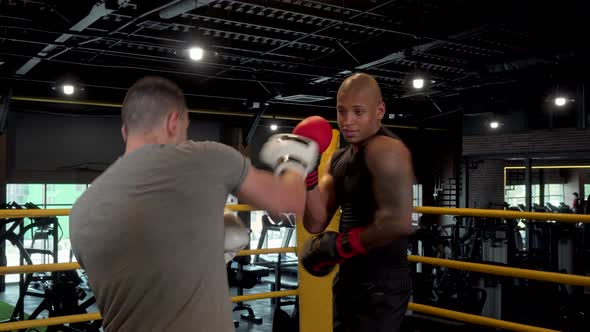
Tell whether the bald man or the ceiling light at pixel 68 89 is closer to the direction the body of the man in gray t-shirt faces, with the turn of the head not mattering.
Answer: the bald man

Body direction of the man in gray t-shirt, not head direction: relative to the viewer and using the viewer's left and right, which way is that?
facing away from the viewer and to the right of the viewer

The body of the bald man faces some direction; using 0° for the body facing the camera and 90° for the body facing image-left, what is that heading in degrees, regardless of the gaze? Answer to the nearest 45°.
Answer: approximately 45°

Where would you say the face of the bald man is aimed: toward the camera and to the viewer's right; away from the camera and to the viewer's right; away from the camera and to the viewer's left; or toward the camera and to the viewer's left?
toward the camera and to the viewer's left

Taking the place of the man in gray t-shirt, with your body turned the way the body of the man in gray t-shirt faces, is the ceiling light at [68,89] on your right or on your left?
on your left

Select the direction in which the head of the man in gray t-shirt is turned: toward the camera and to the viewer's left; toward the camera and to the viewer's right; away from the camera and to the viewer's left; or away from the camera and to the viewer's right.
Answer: away from the camera and to the viewer's right

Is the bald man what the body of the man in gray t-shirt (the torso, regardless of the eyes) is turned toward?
yes

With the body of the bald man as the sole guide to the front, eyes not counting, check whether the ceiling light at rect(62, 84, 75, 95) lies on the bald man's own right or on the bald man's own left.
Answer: on the bald man's own right

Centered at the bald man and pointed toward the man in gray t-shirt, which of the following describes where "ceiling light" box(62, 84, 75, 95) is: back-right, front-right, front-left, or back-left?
back-right

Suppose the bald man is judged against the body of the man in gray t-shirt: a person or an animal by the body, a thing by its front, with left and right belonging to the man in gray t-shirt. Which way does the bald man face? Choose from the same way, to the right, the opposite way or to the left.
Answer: the opposite way

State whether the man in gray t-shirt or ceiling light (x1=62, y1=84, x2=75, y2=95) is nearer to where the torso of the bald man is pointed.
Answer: the man in gray t-shirt
